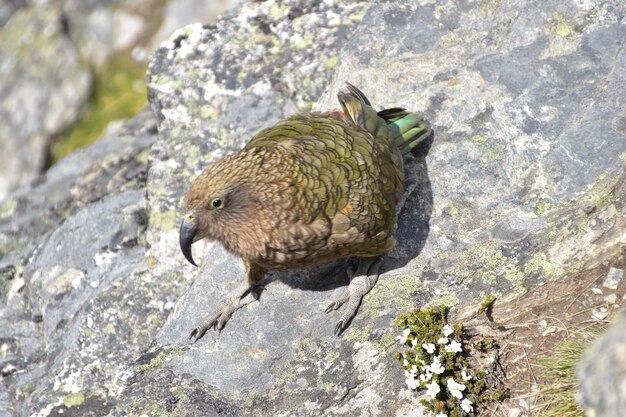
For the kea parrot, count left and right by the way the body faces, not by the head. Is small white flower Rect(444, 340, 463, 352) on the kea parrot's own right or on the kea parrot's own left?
on the kea parrot's own left

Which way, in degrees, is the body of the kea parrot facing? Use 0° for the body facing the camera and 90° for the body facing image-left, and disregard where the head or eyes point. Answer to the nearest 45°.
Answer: approximately 45°

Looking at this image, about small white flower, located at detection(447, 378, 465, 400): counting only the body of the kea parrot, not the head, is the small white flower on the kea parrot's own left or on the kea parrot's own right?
on the kea parrot's own left

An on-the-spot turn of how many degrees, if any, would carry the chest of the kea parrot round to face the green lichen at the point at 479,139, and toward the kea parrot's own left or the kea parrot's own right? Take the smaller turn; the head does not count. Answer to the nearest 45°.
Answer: approximately 180°

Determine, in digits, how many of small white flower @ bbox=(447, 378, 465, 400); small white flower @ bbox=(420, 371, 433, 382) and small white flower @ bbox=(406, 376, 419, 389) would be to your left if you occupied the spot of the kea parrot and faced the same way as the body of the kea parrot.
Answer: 3

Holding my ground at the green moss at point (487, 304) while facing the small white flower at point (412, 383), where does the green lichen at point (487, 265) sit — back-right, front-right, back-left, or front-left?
back-right

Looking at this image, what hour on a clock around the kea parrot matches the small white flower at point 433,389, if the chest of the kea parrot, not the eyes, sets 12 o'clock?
The small white flower is roughly at 9 o'clock from the kea parrot.

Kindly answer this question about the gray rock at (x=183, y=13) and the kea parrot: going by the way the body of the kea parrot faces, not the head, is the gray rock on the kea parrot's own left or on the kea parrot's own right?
on the kea parrot's own right

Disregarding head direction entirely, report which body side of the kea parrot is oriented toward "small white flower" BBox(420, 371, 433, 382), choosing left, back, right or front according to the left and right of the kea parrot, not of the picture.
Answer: left

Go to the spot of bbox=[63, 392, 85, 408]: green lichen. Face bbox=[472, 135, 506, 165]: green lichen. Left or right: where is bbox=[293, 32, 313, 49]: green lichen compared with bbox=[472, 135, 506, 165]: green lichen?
left

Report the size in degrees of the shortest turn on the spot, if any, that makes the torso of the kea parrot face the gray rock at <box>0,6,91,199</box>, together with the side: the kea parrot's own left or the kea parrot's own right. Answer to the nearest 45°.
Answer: approximately 90° to the kea parrot's own right
